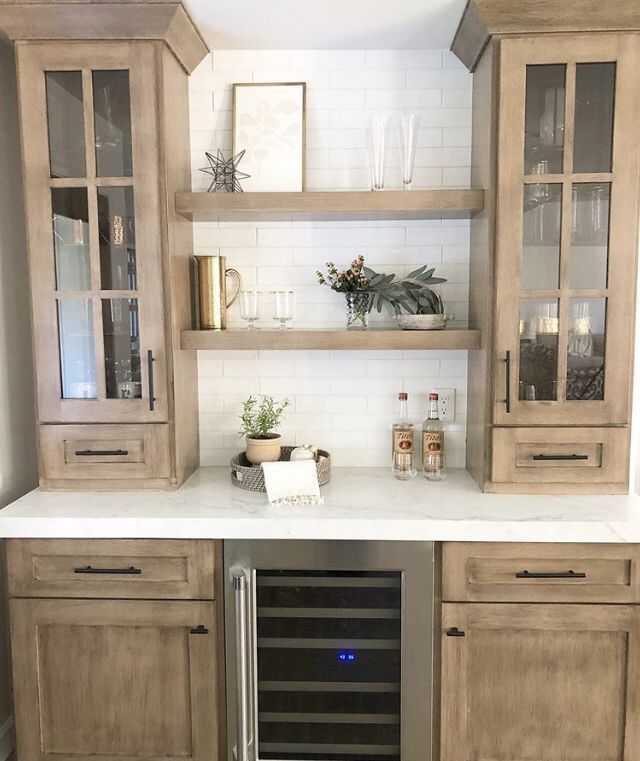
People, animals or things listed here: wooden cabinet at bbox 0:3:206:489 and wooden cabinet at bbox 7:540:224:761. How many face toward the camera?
2

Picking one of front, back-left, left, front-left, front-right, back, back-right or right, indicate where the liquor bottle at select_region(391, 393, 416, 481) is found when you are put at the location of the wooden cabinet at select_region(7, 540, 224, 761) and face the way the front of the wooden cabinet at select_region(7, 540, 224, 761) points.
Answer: left

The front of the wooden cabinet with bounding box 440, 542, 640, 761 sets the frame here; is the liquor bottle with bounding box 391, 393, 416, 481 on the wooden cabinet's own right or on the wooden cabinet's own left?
on the wooden cabinet's own right

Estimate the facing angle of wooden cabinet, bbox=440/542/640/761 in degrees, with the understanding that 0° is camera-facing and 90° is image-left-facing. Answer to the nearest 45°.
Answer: approximately 0°

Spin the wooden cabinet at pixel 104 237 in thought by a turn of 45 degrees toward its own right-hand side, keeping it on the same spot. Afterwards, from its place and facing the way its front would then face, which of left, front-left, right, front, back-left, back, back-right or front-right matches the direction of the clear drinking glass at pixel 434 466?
back-left

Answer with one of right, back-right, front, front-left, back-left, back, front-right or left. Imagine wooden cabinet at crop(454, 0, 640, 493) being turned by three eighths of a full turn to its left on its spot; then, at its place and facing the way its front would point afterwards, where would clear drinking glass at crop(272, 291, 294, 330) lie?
back-left

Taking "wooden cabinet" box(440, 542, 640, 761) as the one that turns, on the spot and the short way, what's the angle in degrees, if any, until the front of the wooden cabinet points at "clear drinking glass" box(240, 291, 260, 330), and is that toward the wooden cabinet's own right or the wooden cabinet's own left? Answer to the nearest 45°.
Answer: approximately 90° to the wooden cabinet's own right

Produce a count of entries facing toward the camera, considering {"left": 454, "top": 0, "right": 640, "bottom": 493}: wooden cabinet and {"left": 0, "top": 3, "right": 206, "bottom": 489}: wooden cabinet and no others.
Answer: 2
